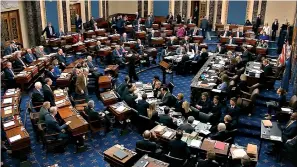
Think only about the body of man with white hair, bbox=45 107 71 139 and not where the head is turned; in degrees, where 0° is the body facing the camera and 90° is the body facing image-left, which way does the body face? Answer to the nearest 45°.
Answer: approximately 270°

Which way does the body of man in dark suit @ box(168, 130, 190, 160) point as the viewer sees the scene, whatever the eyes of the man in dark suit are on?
away from the camera

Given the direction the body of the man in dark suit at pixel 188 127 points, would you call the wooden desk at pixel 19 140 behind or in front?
behind

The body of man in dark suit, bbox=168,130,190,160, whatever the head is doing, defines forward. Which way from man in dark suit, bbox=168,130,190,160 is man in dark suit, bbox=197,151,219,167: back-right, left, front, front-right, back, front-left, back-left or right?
back-right

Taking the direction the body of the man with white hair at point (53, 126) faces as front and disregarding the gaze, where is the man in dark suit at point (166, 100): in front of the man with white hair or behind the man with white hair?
in front

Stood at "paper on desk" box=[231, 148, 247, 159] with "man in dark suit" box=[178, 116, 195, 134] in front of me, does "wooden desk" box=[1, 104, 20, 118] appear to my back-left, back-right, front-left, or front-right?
front-left

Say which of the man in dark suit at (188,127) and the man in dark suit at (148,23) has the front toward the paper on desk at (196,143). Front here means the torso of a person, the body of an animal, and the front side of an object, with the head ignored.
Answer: the man in dark suit at (148,23)

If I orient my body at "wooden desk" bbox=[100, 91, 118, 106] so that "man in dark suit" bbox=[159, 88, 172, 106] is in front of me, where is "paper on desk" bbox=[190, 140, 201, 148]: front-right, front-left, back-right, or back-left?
front-right

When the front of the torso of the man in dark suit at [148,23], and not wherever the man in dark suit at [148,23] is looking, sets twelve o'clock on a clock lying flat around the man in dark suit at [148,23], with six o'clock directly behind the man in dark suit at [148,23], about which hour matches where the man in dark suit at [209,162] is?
the man in dark suit at [209,162] is roughly at 12 o'clock from the man in dark suit at [148,23].

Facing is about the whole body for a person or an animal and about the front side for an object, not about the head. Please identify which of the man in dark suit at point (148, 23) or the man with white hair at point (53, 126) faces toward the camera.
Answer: the man in dark suit

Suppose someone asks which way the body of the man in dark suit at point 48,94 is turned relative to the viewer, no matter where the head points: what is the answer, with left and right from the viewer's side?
facing to the right of the viewer

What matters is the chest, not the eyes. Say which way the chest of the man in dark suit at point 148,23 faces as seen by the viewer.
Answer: toward the camera

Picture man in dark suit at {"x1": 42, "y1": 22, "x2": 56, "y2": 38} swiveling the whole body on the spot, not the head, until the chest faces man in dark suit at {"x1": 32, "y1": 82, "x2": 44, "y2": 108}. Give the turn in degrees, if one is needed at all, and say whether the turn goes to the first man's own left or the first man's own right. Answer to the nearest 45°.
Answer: approximately 45° to the first man's own right

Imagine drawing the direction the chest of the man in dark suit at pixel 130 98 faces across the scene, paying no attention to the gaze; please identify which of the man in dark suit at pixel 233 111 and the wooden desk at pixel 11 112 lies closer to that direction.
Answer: the man in dark suit

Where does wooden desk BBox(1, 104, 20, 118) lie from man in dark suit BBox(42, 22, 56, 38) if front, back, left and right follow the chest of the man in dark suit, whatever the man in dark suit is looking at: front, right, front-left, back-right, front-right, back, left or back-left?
front-right

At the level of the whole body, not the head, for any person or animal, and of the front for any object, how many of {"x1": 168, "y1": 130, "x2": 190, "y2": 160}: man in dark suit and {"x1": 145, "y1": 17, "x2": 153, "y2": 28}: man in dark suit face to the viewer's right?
0

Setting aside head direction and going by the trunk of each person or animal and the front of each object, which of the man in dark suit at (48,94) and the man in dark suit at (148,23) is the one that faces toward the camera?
the man in dark suit at (148,23)

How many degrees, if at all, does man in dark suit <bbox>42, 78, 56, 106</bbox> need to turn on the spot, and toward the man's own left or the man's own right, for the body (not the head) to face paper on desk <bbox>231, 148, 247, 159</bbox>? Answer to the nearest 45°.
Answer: approximately 45° to the man's own right
